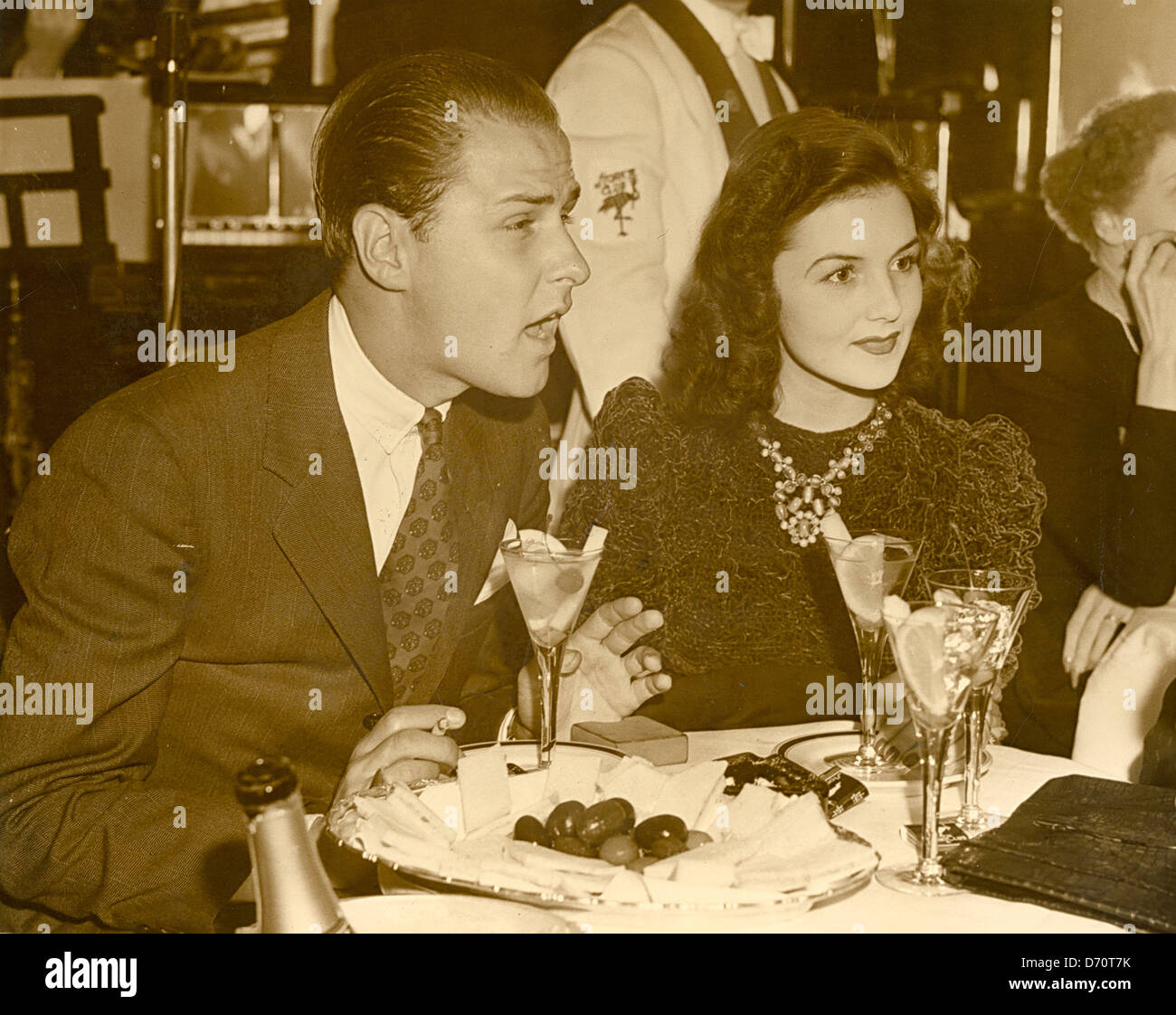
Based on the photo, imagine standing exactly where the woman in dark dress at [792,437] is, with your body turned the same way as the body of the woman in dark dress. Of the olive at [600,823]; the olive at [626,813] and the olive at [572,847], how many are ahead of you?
3

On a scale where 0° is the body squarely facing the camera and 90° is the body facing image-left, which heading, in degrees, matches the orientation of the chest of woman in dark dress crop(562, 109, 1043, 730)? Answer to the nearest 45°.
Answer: approximately 0°

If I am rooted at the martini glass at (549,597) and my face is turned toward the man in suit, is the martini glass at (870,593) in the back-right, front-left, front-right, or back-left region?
back-right

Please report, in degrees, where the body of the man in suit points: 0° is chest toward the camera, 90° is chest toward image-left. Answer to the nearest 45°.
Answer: approximately 315°
